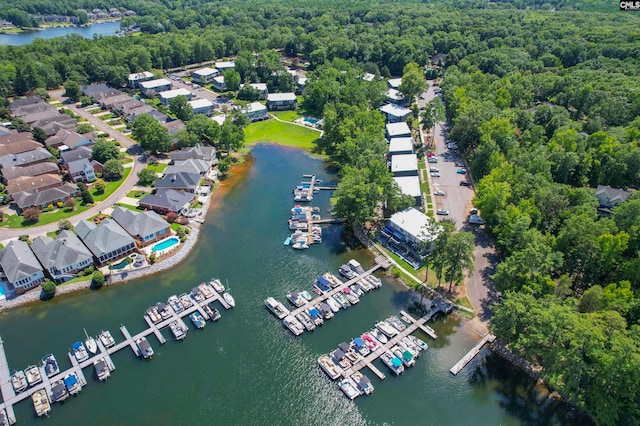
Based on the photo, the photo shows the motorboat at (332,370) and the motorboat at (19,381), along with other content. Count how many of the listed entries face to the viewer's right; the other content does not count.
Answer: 0

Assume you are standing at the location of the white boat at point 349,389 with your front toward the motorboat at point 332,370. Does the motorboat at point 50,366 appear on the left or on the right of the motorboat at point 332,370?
left

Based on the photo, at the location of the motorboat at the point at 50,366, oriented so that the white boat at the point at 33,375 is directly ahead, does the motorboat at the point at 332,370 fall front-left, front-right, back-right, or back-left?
back-left
